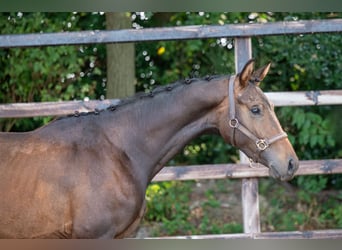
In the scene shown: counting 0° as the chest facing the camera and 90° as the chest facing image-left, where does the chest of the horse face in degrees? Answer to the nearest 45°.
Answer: approximately 270°

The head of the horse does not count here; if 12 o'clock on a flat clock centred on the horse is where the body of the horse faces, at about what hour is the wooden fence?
The wooden fence is roughly at 10 o'clock from the horse.

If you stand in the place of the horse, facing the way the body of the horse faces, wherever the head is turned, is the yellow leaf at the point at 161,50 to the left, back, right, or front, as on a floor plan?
left
